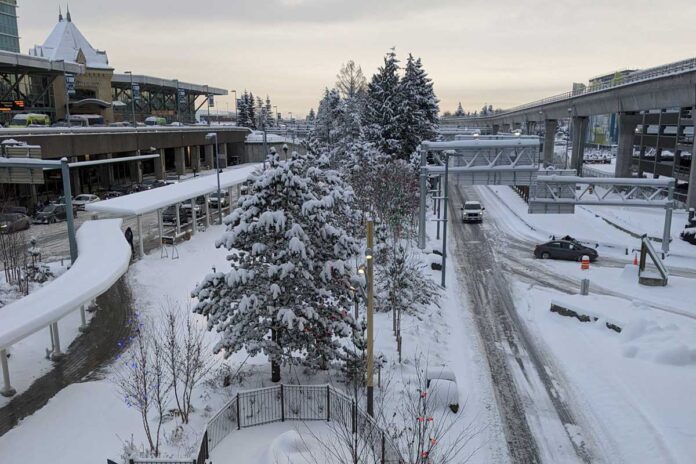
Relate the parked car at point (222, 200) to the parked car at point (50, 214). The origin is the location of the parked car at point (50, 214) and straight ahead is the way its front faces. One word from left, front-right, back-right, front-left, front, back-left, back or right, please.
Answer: back-left

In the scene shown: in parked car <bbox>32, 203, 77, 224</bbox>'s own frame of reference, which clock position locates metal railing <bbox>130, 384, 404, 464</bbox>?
The metal railing is roughly at 10 o'clock from the parked car.

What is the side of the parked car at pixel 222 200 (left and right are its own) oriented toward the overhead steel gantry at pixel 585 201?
left

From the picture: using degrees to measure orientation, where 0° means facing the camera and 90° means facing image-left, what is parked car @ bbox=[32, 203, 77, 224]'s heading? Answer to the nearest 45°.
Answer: approximately 45°
